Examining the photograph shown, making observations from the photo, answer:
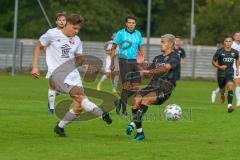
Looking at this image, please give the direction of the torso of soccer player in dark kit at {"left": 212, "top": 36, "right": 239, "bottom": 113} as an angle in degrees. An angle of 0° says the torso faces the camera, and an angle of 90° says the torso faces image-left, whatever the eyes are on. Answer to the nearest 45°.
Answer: approximately 0°

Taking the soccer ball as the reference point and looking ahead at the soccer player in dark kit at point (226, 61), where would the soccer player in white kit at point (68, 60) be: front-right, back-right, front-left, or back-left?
back-left

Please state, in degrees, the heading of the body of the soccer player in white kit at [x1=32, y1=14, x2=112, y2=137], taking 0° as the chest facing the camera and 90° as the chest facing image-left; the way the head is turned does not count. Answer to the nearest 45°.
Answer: approximately 315°

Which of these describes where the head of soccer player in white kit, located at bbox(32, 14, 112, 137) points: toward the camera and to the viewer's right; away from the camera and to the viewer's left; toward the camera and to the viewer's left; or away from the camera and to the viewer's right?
toward the camera and to the viewer's right

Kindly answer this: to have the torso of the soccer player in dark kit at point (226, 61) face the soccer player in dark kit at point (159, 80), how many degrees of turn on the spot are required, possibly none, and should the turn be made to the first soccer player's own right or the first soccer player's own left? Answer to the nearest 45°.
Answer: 0° — they already face them

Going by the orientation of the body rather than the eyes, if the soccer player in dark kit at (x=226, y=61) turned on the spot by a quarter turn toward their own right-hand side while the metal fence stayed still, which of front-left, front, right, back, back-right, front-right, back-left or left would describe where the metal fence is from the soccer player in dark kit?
right

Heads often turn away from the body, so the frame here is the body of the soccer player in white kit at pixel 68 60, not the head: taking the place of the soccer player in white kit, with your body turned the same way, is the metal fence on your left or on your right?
on your left
